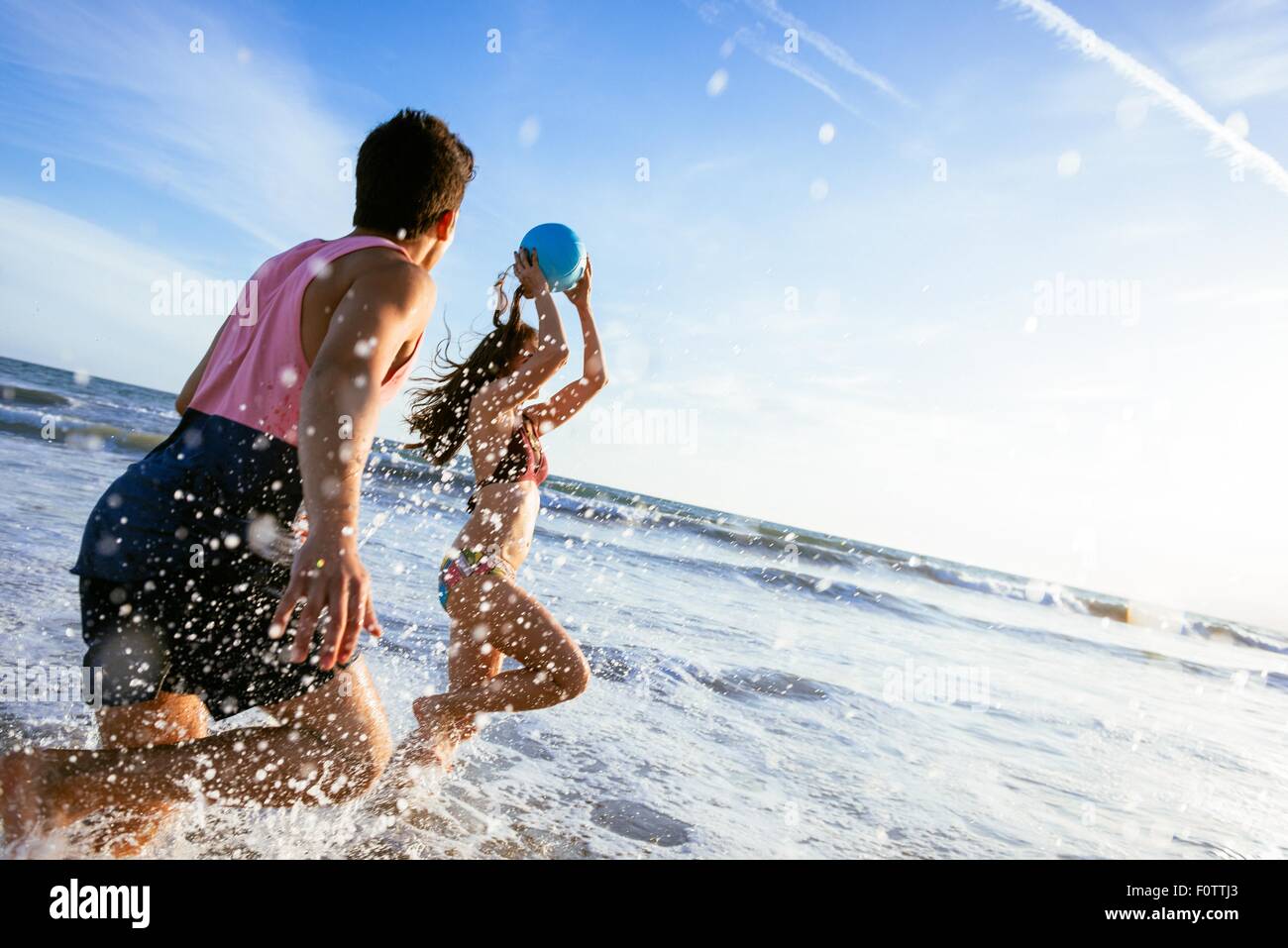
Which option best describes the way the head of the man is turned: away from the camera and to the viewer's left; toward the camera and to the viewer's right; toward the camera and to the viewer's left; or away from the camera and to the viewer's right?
away from the camera and to the viewer's right

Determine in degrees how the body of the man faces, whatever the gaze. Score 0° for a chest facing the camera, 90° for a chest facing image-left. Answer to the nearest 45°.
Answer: approximately 225°

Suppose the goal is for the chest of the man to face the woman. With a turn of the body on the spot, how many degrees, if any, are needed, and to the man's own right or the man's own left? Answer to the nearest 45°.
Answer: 0° — they already face them
